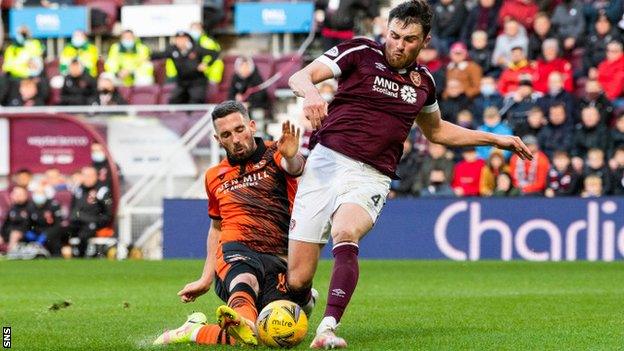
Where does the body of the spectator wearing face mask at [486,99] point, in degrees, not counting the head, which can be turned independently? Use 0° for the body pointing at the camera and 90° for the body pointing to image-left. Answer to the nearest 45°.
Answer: approximately 0°

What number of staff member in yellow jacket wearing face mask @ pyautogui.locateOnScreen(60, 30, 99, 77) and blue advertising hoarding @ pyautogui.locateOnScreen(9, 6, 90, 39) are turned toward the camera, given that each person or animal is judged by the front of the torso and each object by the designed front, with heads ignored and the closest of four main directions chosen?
2

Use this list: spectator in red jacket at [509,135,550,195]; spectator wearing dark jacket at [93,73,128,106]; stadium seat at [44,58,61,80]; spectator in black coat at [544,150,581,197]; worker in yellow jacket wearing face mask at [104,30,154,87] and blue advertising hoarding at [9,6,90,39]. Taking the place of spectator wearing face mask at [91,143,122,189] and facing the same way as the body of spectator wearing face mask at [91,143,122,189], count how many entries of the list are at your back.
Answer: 4

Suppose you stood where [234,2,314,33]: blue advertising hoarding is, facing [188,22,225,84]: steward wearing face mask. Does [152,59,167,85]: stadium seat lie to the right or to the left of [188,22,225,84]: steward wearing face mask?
right

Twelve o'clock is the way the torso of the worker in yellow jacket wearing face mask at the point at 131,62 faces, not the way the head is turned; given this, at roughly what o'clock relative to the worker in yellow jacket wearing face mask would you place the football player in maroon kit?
The football player in maroon kit is roughly at 12 o'clock from the worker in yellow jacket wearing face mask.

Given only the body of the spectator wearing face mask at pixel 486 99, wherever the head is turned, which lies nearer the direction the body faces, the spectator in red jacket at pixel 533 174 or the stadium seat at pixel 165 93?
the spectator in red jacket

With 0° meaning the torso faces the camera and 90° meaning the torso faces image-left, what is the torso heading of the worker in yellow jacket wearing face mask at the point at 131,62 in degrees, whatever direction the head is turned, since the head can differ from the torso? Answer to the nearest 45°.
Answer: approximately 0°

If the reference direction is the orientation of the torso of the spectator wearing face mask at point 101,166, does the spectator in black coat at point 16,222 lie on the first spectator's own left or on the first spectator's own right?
on the first spectator's own right

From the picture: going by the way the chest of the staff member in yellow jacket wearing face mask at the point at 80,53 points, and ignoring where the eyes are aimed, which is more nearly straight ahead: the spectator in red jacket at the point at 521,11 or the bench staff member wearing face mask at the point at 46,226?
the bench staff member wearing face mask
